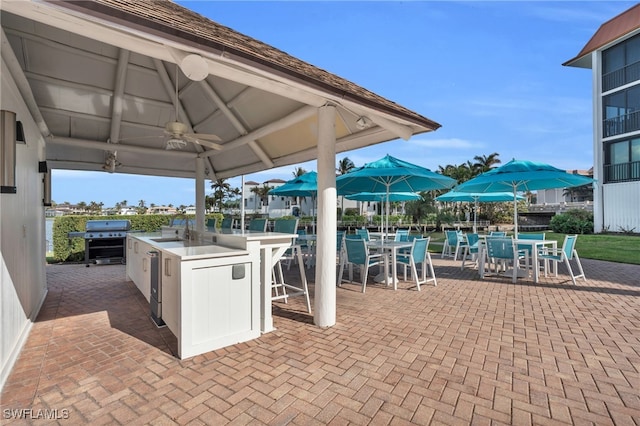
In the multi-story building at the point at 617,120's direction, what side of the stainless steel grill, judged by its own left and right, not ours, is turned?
left

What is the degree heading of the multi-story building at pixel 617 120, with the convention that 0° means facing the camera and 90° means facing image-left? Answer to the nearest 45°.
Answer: approximately 45°

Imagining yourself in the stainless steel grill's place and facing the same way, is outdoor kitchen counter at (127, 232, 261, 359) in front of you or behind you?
in front

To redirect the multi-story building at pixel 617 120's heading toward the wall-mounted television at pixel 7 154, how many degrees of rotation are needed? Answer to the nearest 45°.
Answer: approximately 45° to its left

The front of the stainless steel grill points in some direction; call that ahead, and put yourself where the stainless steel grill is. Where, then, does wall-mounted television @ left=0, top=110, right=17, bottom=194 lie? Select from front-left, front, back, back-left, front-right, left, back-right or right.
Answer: front

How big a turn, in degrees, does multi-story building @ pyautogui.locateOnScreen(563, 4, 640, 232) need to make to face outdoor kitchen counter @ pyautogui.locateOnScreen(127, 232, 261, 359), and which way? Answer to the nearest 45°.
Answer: approximately 45° to its left

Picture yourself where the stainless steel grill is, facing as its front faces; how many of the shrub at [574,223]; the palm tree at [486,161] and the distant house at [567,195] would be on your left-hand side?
3

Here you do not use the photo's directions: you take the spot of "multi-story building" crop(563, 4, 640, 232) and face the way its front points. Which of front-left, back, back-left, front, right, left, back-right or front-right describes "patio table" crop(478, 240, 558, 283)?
front-left

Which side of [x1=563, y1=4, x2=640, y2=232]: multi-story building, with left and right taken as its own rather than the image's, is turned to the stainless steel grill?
front

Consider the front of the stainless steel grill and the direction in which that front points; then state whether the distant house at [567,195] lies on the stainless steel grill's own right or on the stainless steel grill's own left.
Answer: on the stainless steel grill's own left

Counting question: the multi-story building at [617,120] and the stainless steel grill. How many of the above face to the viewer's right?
0

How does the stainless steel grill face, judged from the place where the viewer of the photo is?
facing the viewer

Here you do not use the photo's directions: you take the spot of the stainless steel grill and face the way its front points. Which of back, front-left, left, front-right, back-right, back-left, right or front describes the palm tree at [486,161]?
left
